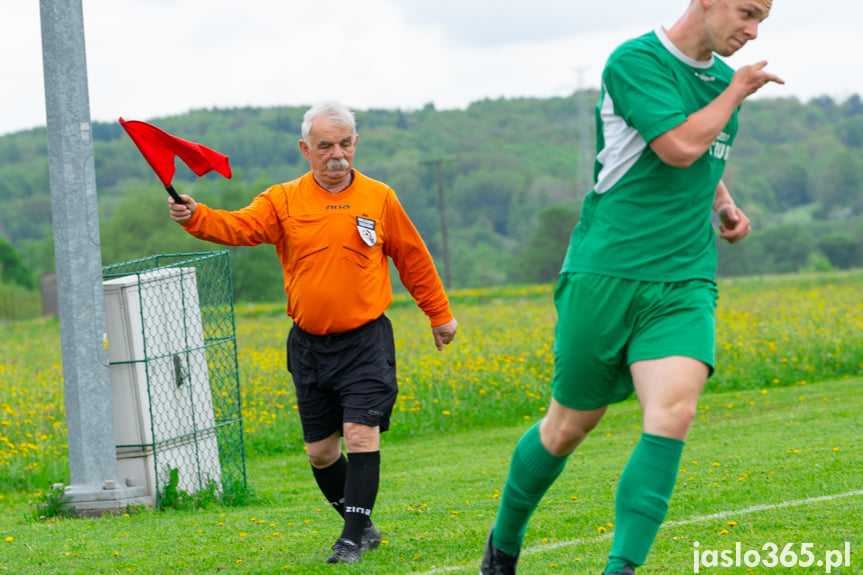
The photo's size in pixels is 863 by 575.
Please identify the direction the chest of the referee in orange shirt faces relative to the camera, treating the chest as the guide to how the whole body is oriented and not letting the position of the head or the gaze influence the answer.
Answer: toward the camera

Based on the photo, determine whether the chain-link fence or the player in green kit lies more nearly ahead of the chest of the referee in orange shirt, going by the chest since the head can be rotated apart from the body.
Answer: the player in green kit

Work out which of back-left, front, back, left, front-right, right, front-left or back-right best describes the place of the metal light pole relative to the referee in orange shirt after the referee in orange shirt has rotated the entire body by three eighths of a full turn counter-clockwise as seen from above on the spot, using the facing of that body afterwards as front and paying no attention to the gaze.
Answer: left

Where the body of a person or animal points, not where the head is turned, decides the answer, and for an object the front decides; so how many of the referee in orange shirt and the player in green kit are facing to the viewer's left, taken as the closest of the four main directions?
0

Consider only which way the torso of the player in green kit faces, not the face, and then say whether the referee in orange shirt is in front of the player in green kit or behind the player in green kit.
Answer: behind

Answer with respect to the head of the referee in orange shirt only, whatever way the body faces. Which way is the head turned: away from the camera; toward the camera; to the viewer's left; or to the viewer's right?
toward the camera

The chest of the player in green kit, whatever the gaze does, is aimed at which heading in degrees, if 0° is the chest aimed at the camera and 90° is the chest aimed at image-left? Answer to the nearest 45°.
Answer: approximately 315°

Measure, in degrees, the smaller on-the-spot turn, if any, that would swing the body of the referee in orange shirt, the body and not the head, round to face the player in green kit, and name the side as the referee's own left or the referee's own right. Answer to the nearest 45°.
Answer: approximately 45° to the referee's own left

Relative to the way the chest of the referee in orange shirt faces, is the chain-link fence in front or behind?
behind

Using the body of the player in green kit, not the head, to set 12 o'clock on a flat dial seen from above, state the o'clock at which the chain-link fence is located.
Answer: The chain-link fence is roughly at 6 o'clock from the player in green kit.

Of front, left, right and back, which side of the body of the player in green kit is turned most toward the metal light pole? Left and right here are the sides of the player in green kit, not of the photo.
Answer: back

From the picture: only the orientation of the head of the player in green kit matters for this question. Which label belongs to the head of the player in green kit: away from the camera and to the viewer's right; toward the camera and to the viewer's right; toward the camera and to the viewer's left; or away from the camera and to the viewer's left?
toward the camera and to the viewer's right

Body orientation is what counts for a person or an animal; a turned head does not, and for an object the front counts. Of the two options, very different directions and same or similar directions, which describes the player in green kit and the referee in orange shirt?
same or similar directions
